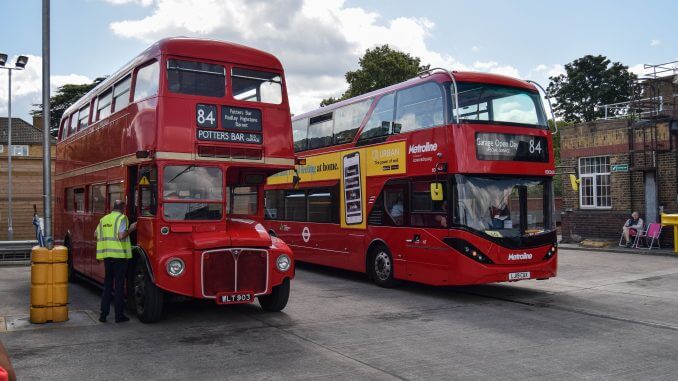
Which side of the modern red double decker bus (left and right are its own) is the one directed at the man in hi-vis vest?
right

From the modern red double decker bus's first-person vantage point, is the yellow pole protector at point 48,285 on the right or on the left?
on its right

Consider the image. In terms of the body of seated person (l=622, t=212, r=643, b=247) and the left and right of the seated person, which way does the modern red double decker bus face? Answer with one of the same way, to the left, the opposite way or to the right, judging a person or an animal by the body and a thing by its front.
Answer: to the left

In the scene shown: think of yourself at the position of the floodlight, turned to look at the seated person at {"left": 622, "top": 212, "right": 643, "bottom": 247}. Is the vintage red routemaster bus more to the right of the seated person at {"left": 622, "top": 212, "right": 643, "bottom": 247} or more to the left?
right

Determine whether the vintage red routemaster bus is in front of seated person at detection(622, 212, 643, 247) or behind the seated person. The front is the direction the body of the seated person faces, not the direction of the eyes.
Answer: in front

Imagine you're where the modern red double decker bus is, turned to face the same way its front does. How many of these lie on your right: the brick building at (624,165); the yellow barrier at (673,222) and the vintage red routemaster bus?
1
